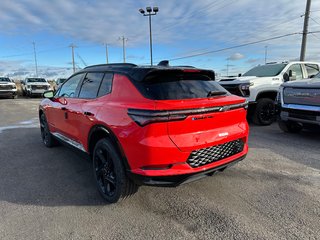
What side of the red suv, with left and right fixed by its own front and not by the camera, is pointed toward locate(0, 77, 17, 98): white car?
front

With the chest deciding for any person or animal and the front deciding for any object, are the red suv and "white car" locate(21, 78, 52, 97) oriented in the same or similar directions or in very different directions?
very different directions

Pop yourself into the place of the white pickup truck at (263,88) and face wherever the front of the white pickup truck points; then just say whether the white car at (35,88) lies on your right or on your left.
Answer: on your right

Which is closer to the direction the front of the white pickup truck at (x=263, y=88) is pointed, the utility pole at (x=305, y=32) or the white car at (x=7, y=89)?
the white car

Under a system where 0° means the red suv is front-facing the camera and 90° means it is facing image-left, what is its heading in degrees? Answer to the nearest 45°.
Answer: approximately 135°

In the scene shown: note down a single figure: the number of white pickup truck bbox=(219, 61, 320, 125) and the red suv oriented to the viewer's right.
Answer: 0

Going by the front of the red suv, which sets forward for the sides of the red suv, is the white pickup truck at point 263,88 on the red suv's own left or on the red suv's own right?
on the red suv's own right

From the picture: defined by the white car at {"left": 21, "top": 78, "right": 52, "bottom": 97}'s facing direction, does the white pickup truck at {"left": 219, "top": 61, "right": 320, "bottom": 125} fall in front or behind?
in front

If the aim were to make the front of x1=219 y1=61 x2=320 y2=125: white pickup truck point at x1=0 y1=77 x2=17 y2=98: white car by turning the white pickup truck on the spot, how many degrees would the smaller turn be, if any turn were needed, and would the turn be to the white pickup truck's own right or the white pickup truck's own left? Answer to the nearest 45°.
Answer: approximately 45° to the white pickup truck's own right

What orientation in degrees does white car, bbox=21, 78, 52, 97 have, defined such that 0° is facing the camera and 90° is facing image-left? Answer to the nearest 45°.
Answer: approximately 315°

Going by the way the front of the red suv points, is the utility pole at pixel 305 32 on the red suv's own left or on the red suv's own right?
on the red suv's own right

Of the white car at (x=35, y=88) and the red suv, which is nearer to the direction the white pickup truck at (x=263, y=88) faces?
the red suv
